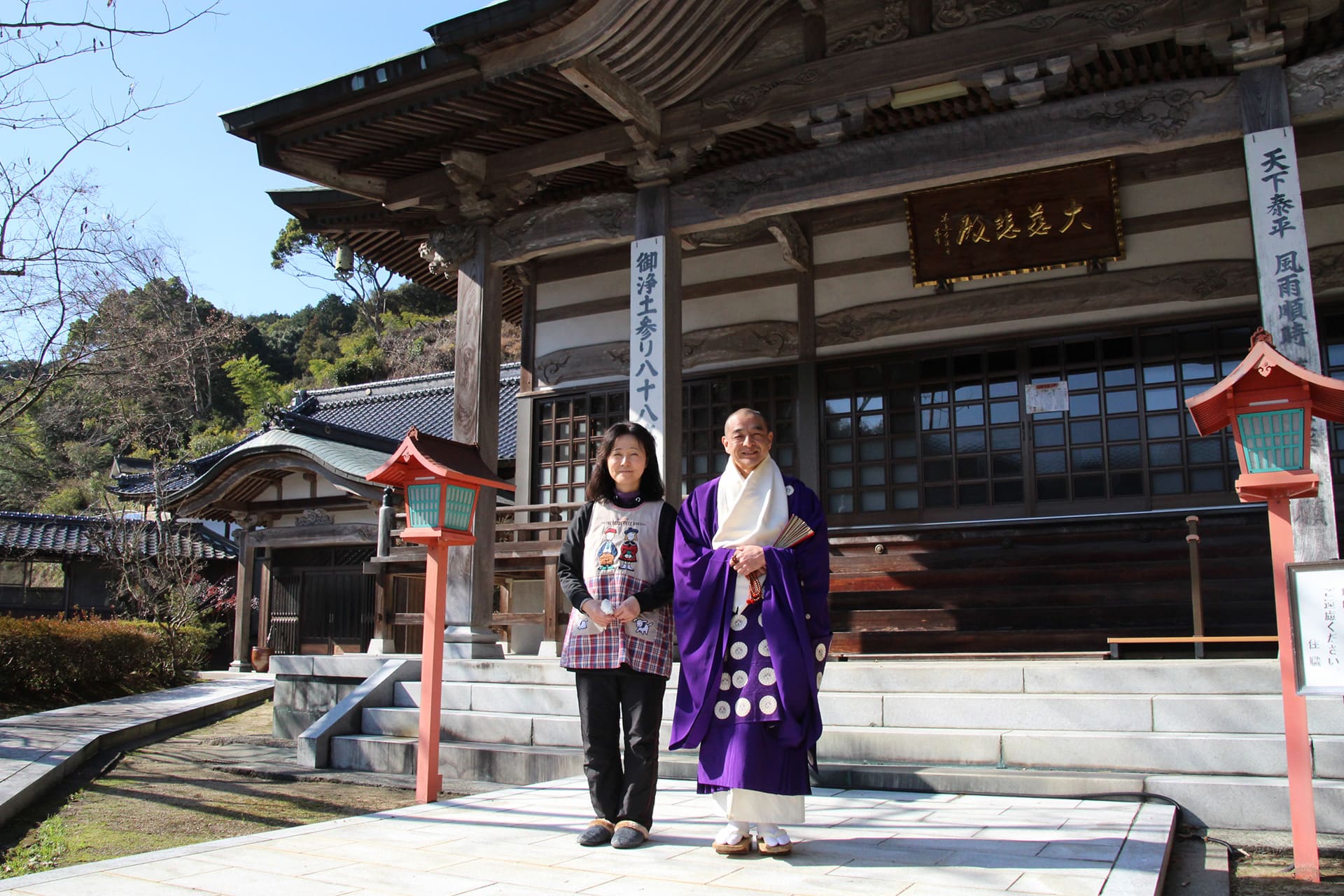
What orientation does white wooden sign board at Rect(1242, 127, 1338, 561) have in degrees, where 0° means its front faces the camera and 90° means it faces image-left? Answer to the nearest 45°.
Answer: approximately 0°

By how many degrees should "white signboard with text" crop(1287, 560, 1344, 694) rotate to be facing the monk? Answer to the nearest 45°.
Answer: approximately 45° to its right

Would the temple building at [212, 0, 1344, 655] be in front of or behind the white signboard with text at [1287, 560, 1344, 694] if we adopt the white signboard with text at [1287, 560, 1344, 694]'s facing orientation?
behind

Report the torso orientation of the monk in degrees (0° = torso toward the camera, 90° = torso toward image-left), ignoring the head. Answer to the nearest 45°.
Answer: approximately 0°

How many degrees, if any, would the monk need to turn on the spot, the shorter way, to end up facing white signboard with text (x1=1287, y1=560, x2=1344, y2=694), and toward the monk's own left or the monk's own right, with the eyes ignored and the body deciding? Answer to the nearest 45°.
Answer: approximately 90° to the monk's own left
